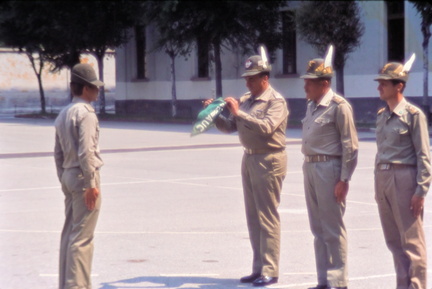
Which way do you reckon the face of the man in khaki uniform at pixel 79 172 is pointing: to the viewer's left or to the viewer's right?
to the viewer's right

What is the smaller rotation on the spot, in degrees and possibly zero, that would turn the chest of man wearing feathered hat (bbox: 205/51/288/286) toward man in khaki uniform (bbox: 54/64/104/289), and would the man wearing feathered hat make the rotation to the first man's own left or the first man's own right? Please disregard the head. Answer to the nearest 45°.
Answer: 0° — they already face them

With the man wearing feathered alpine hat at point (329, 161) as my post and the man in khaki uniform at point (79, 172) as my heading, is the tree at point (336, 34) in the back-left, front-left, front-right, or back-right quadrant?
back-right

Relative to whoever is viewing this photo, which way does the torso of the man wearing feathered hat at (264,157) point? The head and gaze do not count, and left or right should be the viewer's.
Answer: facing the viewer and to the left of the viewer

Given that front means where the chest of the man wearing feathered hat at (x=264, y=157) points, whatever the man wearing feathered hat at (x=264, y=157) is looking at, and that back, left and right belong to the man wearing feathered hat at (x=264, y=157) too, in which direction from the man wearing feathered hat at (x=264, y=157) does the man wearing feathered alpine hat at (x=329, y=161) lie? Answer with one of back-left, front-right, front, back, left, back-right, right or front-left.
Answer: left

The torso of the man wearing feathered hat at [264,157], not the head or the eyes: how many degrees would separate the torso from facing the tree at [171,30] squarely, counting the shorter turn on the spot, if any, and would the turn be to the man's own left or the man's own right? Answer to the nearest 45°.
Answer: approximately 135° to the man's own right

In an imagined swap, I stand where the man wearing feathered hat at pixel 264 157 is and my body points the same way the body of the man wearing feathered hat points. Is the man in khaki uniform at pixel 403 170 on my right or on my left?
on my left

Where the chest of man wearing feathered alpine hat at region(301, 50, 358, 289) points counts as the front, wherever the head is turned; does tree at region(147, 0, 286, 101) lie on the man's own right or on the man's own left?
on the man's own right

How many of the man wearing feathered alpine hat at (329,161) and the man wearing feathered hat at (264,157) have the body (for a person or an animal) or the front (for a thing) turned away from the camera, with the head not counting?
0

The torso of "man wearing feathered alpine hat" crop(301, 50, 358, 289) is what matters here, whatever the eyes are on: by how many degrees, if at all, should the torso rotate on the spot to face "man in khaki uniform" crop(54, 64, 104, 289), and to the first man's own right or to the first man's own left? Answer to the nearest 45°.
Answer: approximately 45° to the first man's own right

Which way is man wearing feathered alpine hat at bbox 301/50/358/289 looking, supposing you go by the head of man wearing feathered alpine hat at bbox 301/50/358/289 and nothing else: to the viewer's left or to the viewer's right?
to the viewer's left

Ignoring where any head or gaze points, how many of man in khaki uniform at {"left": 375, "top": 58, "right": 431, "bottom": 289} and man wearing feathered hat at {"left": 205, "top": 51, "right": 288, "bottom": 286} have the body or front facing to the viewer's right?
0
